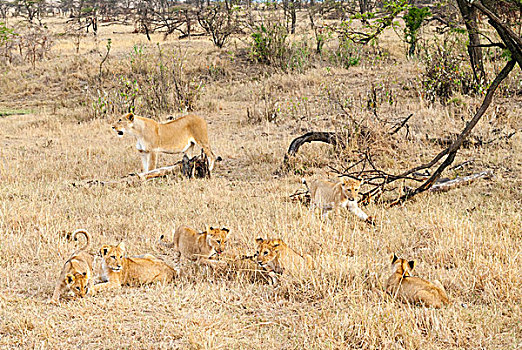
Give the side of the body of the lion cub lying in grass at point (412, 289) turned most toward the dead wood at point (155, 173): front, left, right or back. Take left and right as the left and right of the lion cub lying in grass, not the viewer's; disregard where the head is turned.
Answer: front

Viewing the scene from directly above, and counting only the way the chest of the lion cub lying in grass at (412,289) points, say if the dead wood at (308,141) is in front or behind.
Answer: in front

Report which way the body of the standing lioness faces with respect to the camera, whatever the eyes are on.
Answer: to the viewer's left

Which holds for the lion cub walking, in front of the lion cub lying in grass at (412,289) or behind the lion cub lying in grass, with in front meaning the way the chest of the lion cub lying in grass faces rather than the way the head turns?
in front

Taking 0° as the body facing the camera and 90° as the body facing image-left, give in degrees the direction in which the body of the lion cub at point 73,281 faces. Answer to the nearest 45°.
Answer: approximately 0°

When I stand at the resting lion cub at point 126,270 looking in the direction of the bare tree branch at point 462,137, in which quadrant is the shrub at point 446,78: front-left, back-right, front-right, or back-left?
front-left

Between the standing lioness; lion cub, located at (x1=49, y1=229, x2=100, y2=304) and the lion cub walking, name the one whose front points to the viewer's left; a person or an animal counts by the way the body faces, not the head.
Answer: the standing lioness

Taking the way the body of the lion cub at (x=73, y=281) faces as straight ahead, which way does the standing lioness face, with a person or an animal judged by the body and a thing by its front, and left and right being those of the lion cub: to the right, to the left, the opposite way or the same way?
to the right

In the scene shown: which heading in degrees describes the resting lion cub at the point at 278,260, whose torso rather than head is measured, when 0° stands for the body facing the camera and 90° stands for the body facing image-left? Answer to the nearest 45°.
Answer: approximately 45°

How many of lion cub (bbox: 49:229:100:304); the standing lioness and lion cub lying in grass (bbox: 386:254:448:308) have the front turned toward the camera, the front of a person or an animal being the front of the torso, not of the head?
1

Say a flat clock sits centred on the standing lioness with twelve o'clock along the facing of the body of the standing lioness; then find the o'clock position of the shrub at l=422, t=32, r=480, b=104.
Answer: The shrub is roughly at 5 o'clock from the standing lioness.

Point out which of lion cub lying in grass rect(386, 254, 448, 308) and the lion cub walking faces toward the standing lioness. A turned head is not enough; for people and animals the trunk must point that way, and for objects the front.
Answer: the lion cub lying in grass

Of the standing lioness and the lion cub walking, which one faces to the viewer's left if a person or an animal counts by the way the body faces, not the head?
the standing lioness

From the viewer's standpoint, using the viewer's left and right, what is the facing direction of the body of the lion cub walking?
facing the viewer and to the right of the viewer

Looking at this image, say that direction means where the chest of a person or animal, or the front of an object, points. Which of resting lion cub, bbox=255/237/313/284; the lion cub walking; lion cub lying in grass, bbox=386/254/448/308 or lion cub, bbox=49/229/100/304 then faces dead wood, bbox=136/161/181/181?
the lion cub lying in grass

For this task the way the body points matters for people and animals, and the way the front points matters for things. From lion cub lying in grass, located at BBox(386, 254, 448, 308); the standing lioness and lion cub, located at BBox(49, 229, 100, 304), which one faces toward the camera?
the lion cub

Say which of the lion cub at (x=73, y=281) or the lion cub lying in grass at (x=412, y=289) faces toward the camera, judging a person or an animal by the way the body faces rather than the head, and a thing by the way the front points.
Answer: the lion cub

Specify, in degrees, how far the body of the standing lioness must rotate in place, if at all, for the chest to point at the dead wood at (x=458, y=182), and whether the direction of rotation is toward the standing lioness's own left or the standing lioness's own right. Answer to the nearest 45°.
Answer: approximately 135° to the standing lioness's own left
